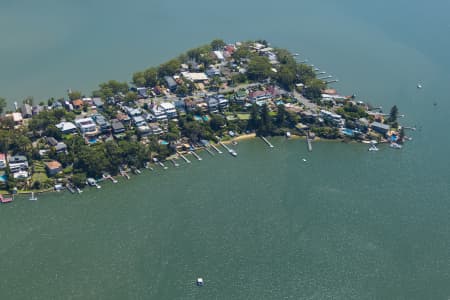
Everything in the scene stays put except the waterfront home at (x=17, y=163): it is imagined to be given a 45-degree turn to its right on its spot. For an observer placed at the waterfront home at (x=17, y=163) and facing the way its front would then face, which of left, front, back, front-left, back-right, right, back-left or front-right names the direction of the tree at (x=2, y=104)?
back-right

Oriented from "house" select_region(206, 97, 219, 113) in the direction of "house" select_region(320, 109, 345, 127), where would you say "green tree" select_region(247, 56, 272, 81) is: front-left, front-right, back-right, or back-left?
front-left

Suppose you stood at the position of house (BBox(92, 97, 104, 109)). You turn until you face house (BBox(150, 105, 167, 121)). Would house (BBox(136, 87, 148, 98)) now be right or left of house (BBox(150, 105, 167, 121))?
left

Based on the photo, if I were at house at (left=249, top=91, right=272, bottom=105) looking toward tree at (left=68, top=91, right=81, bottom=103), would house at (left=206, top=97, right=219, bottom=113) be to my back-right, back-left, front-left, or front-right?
front-left

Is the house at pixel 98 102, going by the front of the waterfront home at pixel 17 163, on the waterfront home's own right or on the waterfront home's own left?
on the waterfront home's own left

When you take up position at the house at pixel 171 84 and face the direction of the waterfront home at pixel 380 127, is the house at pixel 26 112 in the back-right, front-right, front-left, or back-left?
back-right

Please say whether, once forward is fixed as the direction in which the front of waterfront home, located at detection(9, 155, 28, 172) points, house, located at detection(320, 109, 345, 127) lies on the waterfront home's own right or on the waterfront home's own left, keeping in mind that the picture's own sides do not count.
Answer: on the waterfront home's own left

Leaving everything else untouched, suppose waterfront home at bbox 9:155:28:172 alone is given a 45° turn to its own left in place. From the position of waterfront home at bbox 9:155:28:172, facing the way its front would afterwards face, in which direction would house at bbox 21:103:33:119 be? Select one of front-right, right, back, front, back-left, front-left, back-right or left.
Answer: back-left

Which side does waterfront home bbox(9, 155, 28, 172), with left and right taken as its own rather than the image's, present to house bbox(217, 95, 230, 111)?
left

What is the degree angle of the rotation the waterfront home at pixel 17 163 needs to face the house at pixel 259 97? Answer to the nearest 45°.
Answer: approximately 90° to its left

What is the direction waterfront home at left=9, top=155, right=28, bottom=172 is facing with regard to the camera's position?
facing the viewer

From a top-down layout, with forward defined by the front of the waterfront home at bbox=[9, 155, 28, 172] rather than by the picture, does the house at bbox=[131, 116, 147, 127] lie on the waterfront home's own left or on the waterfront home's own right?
on the waterfront home's own left

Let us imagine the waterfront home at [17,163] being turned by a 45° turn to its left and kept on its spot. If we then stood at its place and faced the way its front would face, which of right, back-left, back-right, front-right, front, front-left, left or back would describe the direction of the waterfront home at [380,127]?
front-left

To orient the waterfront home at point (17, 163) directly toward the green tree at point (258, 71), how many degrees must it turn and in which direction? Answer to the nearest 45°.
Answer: approximately 90° to its left

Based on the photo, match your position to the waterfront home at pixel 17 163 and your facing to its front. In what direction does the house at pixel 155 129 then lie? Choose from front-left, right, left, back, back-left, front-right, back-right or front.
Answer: left

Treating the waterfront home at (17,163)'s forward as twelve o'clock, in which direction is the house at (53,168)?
The house is roughly at 10 o'clock from the waterfront home.

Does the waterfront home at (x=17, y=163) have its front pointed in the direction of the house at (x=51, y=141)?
no

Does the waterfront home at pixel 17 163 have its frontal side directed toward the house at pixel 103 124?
no

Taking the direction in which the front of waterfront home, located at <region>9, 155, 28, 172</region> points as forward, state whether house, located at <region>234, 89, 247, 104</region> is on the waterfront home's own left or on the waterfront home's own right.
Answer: on the waterfront home's own left

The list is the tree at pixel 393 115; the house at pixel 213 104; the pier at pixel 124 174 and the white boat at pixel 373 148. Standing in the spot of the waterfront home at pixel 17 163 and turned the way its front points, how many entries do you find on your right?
0

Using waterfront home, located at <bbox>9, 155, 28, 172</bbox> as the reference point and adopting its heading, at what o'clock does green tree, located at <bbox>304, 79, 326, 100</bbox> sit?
The green tree is roughly at 9 o'clock from the waterfront home.

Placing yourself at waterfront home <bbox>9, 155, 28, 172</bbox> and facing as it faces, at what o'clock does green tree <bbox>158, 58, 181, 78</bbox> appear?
The green tree is roughly at 8 o'clock from the waterfront home.
